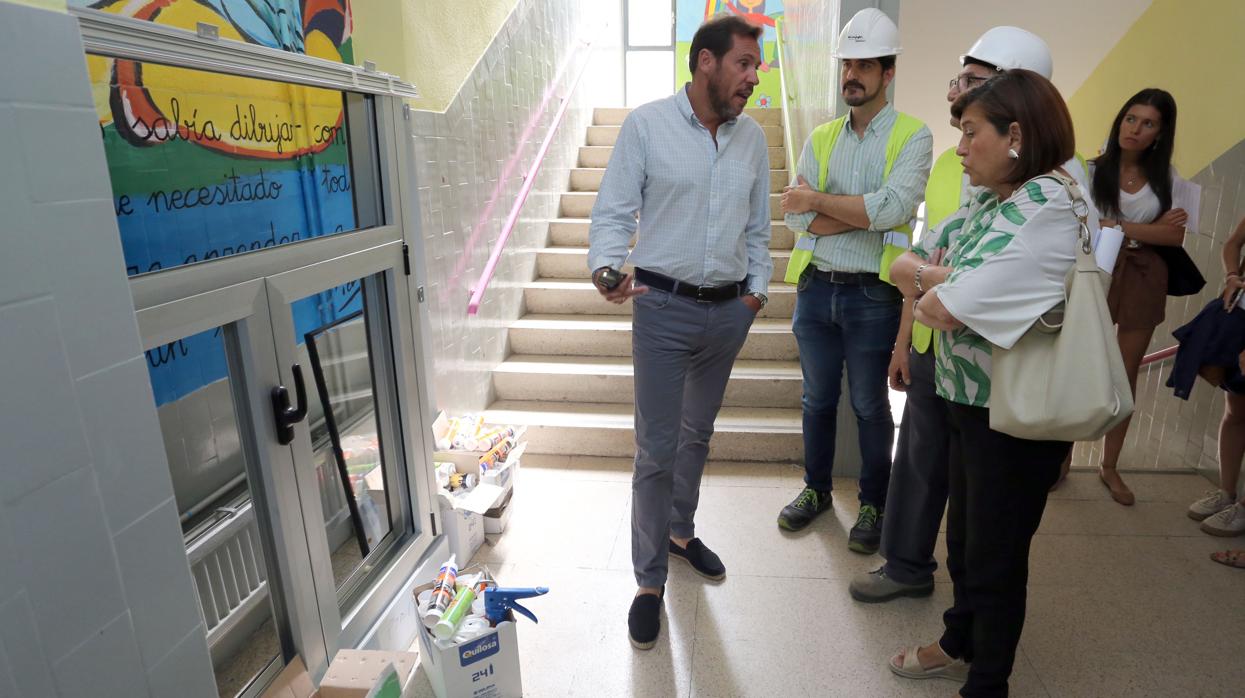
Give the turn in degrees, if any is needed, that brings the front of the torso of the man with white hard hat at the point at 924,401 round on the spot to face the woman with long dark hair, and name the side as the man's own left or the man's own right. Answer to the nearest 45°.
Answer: approximately 135° to the man's own right

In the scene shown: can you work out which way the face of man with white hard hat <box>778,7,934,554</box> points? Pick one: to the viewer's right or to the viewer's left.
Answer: to the viewer's left

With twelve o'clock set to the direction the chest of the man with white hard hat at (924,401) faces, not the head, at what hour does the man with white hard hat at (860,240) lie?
the man with white hard hat at (860,240) is roughly at 2 o'clock from the man with white hard hat at (924,401).

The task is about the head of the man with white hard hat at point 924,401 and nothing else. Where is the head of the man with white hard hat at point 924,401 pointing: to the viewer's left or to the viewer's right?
to the viewer's left

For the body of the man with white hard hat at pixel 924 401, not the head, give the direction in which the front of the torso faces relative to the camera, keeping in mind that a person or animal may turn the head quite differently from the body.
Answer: to the viewer's left
